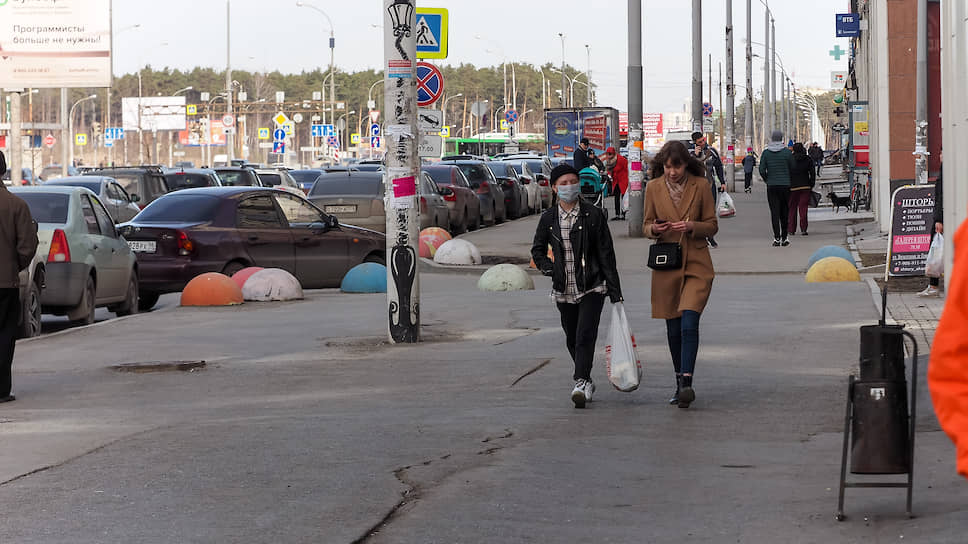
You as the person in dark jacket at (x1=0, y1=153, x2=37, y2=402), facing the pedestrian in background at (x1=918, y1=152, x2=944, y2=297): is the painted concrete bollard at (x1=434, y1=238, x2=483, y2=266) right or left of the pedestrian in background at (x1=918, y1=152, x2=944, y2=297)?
left

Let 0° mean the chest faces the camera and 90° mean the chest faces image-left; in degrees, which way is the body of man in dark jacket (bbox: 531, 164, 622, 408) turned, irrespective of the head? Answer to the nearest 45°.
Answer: approximately 0°

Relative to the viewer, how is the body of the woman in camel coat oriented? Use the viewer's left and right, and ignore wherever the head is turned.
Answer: facing the viewer

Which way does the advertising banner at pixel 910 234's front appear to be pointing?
toward the camera

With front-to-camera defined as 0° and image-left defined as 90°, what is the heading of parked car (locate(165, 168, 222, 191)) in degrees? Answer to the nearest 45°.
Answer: approximately 225°

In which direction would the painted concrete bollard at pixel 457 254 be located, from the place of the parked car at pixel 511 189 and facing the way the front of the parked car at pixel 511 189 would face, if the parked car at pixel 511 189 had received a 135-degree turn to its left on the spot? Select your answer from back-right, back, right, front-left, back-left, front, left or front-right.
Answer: left

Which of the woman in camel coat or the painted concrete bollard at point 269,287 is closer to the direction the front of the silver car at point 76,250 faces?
the painted concrete bollard

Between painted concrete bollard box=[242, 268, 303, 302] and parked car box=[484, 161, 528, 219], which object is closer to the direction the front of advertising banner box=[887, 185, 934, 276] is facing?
the painted concrete bollard

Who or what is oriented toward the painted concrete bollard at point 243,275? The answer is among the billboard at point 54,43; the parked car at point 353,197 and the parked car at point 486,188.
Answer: the billboard

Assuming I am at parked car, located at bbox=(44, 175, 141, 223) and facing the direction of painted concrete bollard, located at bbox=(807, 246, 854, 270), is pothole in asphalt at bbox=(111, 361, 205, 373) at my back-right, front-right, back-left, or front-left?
front-right

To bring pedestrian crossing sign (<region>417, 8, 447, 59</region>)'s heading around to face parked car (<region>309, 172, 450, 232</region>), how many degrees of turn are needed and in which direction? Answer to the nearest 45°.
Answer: approximately 180°

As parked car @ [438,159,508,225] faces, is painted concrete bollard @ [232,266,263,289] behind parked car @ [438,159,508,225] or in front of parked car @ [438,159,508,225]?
behind

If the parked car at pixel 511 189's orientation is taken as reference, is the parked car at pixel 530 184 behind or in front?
in front
